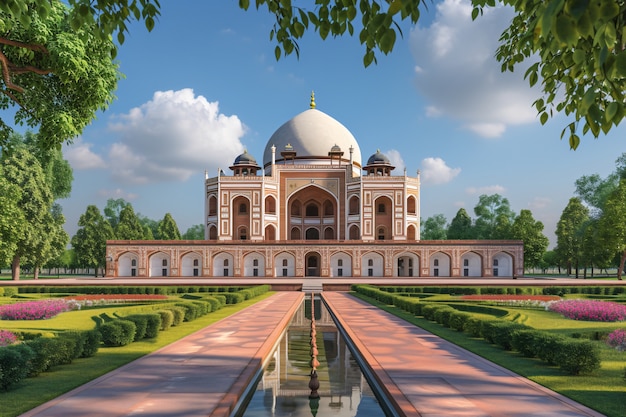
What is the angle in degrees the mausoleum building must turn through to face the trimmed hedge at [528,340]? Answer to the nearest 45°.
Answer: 0° — it already faces it

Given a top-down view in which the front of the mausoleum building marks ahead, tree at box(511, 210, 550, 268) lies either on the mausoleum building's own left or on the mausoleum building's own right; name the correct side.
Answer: on the mausoleum building's own left

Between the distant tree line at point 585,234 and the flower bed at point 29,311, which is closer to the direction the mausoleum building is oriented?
the flower bed

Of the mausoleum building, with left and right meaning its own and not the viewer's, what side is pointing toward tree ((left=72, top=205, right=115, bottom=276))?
right

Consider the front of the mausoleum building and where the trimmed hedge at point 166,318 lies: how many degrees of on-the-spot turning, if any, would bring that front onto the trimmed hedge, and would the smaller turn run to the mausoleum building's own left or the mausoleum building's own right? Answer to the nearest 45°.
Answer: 0° — it already faces it

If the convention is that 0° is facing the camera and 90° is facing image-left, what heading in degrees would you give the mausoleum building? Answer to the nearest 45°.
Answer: approximately 0°

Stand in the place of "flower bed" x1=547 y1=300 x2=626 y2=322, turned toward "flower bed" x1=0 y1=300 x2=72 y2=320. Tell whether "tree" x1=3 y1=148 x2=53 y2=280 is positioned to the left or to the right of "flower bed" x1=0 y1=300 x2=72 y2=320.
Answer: right

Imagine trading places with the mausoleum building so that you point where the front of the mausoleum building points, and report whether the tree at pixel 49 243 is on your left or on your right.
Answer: on your right

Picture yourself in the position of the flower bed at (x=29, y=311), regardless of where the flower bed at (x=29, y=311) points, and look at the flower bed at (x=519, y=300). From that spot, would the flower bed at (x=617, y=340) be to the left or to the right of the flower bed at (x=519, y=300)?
right

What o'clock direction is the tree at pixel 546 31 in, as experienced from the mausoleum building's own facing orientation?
The tree is roughly at 12 o'clock from the mausoleum building.
